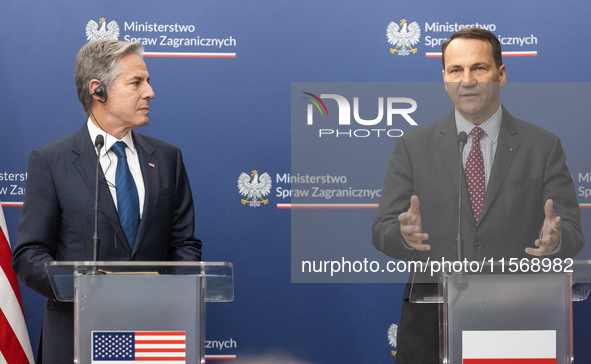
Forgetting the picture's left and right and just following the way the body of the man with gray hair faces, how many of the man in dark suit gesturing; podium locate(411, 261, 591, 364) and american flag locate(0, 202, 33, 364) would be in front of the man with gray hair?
2

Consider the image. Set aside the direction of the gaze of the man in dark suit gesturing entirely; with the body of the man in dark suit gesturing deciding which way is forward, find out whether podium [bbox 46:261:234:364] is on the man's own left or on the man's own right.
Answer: on the man's own right

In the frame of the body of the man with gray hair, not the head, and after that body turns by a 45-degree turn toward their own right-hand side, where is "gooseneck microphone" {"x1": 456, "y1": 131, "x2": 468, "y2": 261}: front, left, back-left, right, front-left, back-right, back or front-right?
front-left

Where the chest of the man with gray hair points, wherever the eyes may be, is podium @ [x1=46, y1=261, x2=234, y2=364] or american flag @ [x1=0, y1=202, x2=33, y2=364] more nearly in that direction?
the podium

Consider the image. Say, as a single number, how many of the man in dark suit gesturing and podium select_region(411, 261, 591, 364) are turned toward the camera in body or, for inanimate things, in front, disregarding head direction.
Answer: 2

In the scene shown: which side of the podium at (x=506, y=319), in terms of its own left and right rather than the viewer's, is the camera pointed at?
front

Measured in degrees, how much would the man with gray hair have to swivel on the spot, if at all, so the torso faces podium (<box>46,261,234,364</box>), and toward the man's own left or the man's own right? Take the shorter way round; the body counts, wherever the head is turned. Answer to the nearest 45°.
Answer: approximately 45° to the man's own right

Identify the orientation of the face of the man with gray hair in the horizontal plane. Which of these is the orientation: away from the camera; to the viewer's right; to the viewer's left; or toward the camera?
to the viewer's right

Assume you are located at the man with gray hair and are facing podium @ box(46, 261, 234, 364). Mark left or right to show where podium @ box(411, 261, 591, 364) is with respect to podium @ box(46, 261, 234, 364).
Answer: left

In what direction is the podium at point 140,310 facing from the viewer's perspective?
toward the camera

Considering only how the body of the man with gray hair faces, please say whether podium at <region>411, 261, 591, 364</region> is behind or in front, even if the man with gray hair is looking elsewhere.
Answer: in front

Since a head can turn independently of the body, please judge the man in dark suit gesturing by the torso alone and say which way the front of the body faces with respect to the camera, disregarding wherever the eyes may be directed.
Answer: toward the camera
